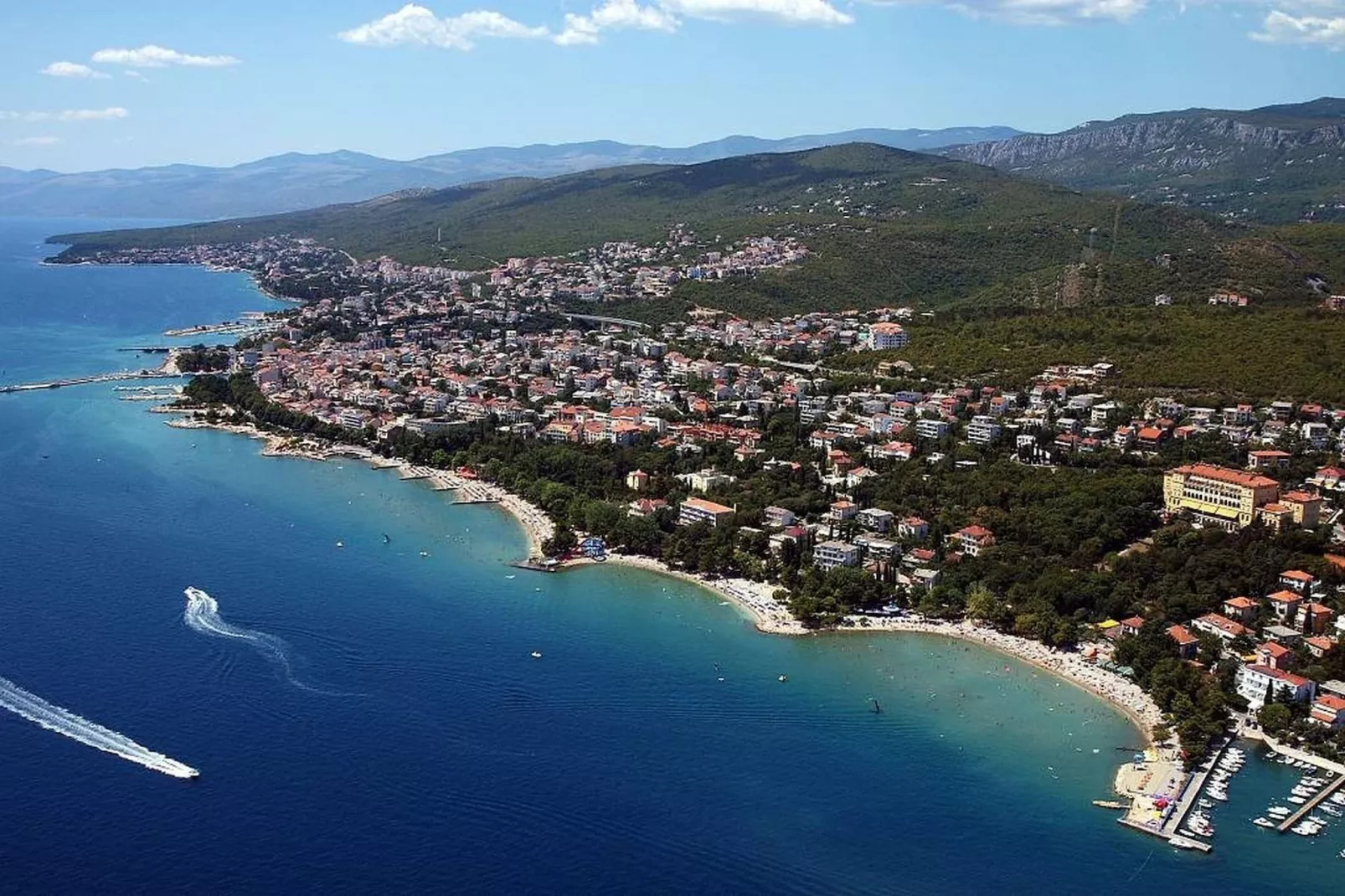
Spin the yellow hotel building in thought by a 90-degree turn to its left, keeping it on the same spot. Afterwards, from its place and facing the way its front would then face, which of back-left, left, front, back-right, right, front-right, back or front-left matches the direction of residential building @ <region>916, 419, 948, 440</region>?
back

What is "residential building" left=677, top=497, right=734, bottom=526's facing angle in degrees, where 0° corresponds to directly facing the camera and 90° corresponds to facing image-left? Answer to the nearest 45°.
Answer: approximately 45°

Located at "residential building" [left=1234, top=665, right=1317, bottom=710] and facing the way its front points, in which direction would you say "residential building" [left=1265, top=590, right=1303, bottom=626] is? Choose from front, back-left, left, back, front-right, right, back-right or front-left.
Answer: back-right

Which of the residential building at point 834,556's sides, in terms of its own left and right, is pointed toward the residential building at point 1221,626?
left

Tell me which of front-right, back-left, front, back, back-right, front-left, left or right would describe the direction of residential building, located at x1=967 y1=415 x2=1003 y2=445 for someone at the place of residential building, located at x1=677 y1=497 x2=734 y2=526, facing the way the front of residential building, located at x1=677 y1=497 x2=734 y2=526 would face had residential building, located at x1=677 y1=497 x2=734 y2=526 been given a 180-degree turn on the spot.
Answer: front

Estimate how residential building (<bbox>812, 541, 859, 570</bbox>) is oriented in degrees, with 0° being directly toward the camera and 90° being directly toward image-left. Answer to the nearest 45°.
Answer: approximately 45°

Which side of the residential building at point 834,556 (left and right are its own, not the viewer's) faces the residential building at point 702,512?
right

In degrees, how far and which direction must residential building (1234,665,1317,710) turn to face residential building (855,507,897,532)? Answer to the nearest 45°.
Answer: approximately 90° to its right

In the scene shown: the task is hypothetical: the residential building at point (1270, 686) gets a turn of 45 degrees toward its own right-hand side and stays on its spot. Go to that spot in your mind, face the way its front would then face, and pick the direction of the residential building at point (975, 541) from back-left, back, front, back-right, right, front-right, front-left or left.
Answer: front-right

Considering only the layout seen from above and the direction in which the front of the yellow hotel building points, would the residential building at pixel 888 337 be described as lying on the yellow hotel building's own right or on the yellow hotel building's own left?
on the yellow hotel building's own right

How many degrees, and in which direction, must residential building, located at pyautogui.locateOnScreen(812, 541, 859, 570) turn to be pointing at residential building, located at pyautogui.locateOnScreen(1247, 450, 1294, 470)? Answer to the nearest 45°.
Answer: approximately 180°
